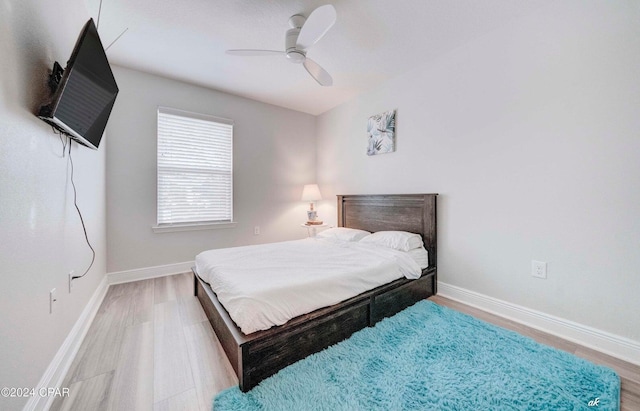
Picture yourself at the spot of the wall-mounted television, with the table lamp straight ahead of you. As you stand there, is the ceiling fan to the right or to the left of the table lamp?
right

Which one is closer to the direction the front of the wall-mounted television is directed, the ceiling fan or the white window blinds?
the ceiling fan

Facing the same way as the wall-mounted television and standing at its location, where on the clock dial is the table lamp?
The table lamp is roughly at 10 o'clock from the wall-mounted television.

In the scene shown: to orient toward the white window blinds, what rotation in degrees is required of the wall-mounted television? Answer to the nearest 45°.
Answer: approximately 90° to its left

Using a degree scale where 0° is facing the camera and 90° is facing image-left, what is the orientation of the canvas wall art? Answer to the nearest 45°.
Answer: approximately 45°

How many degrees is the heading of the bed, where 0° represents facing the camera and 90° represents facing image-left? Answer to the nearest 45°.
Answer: approximately 45°

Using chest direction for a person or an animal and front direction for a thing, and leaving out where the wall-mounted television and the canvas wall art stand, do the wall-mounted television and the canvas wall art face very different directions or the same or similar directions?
very different directions

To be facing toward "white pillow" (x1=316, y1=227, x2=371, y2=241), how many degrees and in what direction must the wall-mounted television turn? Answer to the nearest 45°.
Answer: approximately 45° to its left
